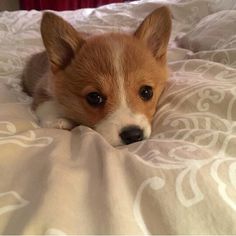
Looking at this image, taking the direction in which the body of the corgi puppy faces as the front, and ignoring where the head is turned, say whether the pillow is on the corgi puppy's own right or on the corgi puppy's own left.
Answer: on the corgi puppy's own left

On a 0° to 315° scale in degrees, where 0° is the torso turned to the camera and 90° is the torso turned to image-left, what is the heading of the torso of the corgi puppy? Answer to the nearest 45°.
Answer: approximately 315°
